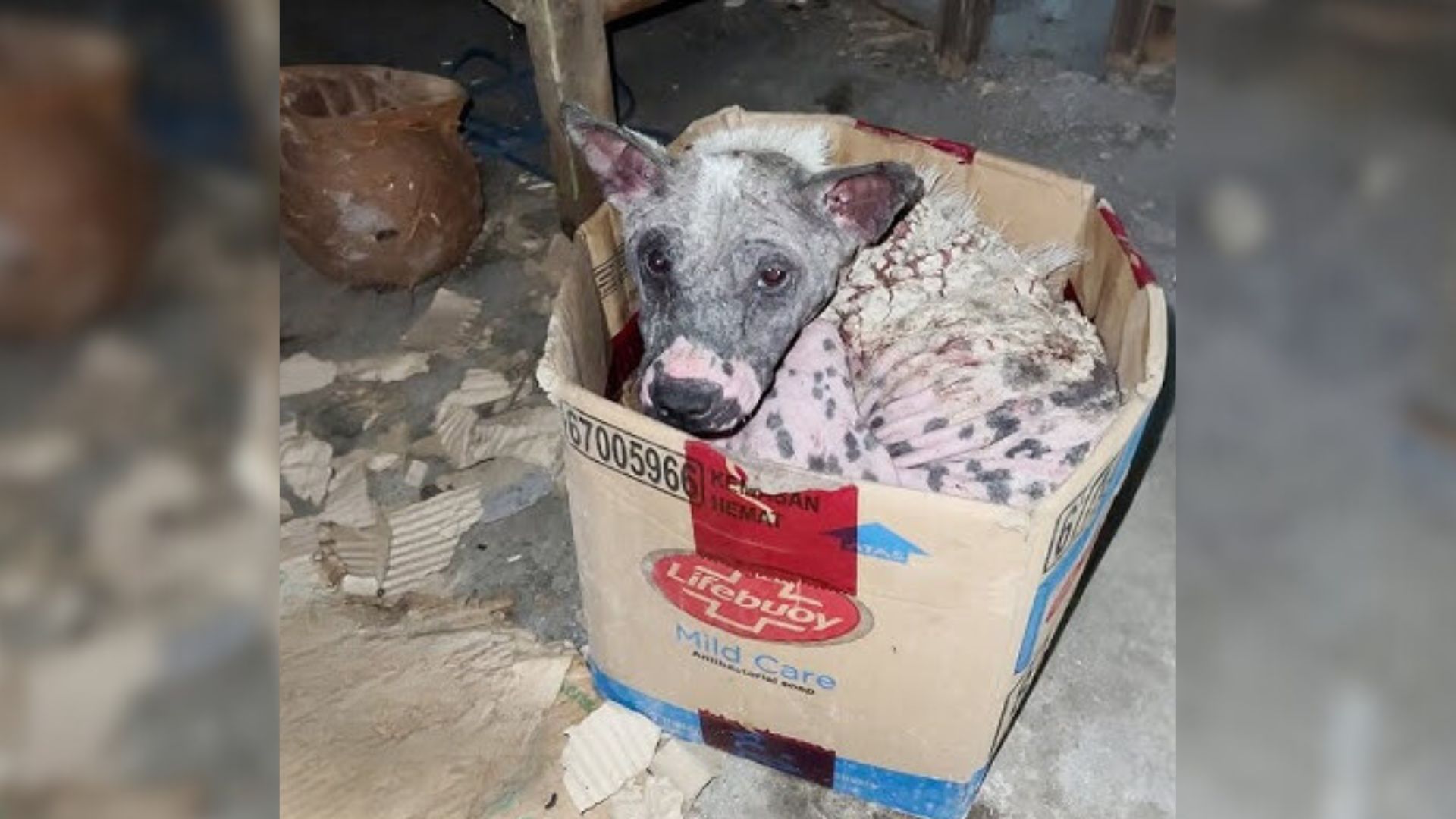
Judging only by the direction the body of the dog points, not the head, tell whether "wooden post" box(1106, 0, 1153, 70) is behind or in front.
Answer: behind

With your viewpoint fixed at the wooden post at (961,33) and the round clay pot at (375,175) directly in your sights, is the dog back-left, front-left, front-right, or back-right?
front-left

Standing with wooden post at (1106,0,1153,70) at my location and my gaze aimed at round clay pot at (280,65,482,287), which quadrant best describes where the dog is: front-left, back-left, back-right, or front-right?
front-left

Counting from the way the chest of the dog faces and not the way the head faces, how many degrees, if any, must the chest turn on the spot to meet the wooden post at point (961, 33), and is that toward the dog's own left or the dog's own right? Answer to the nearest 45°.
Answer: approximately 135° to the dog's own right

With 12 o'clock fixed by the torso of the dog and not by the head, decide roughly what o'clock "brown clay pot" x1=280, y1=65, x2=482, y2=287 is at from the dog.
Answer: The brown clay pot is roughly at 3 o'clock from the dog.

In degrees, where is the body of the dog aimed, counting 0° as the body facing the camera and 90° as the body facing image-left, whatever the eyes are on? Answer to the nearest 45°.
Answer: approximately 45°

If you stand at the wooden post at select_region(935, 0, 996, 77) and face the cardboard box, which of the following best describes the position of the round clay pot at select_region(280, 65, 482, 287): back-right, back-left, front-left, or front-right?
front-right

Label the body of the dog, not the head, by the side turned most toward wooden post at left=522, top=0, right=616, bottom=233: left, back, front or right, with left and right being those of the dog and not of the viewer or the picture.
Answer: right

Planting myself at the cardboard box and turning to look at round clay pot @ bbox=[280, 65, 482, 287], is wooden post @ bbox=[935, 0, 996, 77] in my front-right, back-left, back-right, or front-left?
front-right
